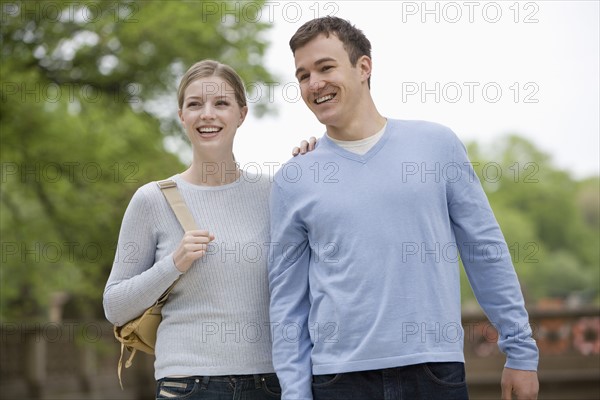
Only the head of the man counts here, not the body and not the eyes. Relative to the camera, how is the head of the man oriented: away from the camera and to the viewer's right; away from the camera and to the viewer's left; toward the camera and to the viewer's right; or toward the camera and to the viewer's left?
toward the camera and to the viewer's left

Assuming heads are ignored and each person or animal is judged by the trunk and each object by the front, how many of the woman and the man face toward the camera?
2

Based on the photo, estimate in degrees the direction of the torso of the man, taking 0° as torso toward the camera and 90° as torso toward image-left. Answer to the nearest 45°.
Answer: approximately 0°

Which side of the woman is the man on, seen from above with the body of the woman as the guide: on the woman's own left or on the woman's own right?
on the woman's own left

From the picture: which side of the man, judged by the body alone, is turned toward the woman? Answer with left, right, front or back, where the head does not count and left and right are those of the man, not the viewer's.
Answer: right
